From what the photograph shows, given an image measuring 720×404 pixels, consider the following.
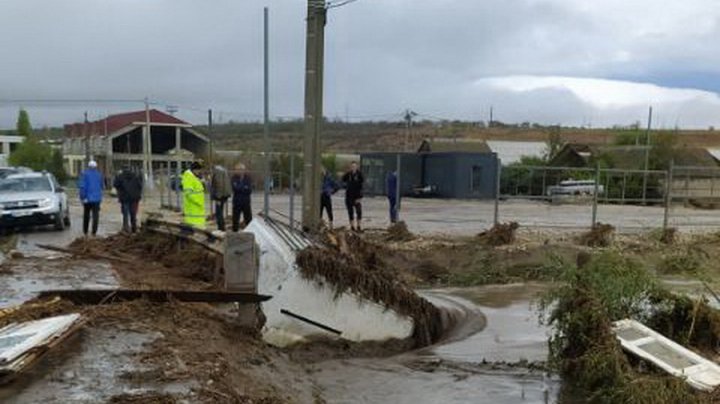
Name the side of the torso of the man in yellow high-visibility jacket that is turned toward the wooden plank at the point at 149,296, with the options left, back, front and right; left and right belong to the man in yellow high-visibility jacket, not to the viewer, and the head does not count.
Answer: right

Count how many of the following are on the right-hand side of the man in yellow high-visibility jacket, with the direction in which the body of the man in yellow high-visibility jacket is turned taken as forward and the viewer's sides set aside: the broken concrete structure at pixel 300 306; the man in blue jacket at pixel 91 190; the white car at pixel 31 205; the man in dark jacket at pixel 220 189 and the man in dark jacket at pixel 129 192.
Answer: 1

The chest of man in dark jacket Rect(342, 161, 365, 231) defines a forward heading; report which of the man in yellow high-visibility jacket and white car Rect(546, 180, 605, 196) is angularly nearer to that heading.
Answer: the man in yellow high-visibility jacket

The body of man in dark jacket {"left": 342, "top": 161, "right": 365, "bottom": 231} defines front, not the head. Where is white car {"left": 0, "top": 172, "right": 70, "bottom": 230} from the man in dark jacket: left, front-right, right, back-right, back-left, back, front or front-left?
right

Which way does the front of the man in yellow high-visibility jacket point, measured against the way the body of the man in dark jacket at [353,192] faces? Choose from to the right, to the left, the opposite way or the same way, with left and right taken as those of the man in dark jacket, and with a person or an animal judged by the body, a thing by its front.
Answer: to the left

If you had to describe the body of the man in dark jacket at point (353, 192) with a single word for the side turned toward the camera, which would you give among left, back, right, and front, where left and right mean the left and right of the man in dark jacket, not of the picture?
front

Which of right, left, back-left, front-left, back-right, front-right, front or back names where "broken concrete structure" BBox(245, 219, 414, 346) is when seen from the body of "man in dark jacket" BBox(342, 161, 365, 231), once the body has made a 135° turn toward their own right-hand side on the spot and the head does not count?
back-left

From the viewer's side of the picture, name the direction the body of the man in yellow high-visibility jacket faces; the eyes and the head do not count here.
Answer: to the viewer's right
